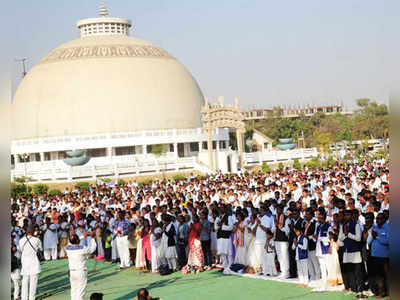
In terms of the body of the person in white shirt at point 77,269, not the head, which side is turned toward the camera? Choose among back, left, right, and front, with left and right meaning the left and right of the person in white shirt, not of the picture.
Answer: back

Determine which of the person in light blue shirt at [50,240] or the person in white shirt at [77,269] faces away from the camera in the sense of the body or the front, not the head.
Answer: the person in white shirt at [77,269]

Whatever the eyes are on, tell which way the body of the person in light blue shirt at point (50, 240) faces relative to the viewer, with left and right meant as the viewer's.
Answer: facing the viewer

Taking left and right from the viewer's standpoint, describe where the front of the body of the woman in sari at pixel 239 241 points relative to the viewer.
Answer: facing the viewer and to the left of the viewer

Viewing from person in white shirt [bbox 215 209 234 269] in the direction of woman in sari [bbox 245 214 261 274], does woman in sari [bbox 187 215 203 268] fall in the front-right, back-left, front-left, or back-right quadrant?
back-right

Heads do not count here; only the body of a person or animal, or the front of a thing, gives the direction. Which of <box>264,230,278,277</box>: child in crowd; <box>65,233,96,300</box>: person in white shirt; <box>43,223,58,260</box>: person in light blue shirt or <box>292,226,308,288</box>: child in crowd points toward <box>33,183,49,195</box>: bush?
<box>65,233,96,300</box>: person in white shirt

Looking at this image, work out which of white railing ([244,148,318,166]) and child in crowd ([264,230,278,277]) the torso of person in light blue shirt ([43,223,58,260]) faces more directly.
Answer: the child in crowd

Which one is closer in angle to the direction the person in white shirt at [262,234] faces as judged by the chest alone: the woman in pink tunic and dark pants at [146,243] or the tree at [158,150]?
the woman in pink tunic and dark pants

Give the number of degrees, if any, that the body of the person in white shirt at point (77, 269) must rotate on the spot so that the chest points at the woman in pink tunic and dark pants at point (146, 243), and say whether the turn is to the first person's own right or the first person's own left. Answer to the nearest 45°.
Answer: approximately 45° to the first person's own right

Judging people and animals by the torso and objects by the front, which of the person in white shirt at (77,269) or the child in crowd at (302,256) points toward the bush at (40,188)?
the person in white shirt

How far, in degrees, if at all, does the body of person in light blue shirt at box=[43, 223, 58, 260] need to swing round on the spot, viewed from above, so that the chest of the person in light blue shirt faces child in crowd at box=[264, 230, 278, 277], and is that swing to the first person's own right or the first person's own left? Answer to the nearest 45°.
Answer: approximately 45° to the first person's own left

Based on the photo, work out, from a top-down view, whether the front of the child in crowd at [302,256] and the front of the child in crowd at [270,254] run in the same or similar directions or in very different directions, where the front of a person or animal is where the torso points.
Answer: same or similar directions

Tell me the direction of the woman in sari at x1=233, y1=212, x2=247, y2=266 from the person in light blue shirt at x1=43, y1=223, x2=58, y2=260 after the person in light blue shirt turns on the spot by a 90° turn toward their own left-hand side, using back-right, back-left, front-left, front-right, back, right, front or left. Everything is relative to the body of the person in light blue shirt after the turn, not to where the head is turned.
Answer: front-right

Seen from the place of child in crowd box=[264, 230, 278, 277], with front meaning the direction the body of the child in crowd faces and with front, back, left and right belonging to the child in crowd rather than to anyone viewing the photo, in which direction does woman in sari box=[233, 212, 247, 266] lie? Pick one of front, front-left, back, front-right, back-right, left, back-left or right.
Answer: right

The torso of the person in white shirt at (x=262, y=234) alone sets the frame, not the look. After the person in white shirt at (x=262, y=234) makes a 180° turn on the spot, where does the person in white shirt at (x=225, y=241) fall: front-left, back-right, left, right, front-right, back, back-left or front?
left

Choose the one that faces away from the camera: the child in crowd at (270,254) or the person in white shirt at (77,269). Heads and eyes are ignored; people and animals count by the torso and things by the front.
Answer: the person in white shirt

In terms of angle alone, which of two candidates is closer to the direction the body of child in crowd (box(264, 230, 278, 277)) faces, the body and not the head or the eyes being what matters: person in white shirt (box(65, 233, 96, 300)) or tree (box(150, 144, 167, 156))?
the person in white shirt

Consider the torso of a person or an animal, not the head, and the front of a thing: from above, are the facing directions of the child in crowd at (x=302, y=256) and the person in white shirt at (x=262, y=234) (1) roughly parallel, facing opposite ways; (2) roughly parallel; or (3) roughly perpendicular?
roughly parallel

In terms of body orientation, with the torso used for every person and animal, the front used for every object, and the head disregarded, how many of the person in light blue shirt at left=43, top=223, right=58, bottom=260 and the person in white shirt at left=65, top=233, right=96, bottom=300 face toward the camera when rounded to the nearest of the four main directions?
1
